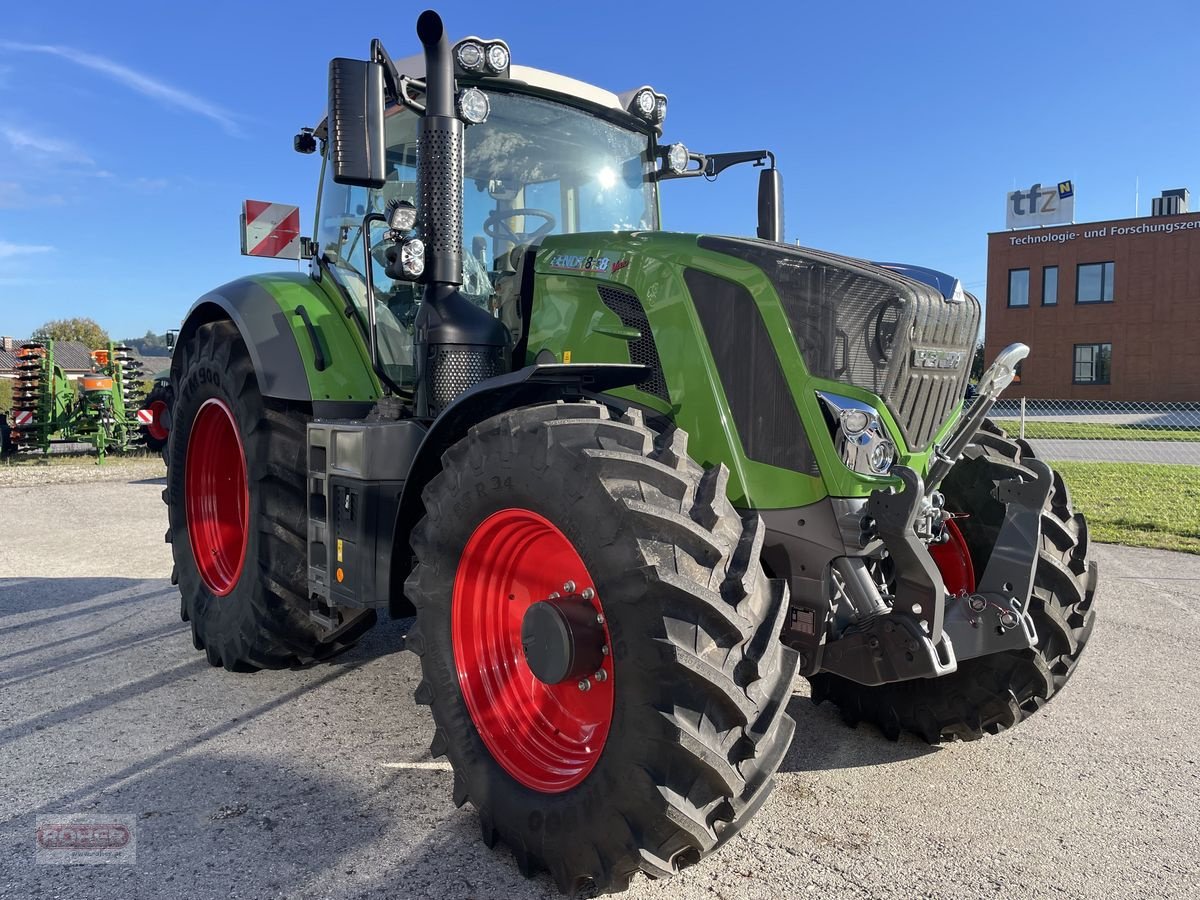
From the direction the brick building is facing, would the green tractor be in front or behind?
in front

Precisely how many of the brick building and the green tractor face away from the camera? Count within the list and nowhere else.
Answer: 0

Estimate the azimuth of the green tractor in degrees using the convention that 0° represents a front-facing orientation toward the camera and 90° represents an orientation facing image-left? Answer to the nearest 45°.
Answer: approximately 315°

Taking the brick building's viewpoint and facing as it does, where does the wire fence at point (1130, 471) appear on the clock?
The wire fence is roughly at 12 o'clock from the brick building.

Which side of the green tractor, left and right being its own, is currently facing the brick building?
left

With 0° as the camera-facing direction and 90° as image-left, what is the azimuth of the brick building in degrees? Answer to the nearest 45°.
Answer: approximately 0°

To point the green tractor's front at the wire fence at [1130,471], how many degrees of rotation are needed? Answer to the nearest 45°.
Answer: approximately 90° to its left

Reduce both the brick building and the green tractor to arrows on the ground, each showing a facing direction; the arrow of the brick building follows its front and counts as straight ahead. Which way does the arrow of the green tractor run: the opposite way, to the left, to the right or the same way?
to the left
